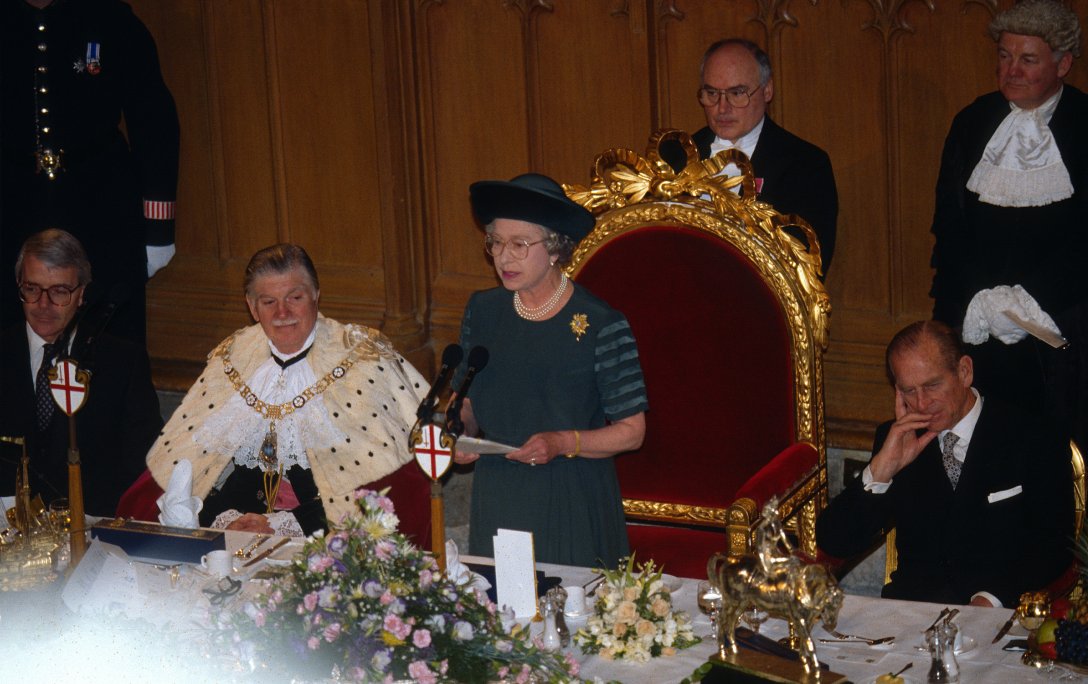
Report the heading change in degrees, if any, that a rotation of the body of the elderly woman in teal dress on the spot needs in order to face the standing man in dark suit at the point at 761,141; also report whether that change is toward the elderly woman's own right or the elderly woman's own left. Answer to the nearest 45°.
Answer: approximately 180°

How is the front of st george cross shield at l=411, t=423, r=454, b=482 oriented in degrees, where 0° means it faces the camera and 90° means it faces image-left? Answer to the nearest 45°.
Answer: approximately 0°

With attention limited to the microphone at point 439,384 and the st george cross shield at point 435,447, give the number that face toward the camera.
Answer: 1

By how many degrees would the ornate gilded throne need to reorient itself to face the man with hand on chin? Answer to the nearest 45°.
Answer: approximately 90° to its left

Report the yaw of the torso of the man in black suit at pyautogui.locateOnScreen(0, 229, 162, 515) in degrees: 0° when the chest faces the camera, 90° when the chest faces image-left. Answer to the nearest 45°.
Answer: approximately 45°

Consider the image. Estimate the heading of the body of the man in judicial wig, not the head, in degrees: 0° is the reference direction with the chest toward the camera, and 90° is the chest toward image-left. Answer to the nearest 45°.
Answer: approximately 45°

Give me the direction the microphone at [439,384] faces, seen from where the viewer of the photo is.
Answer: facing to the right of the viewer
